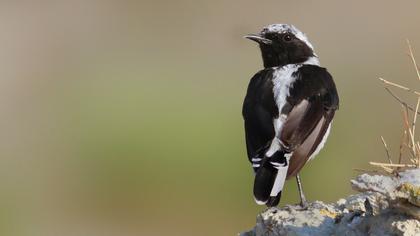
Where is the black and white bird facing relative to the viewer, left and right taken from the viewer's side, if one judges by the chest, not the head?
facing away from the viewer and to the right of the viewer
